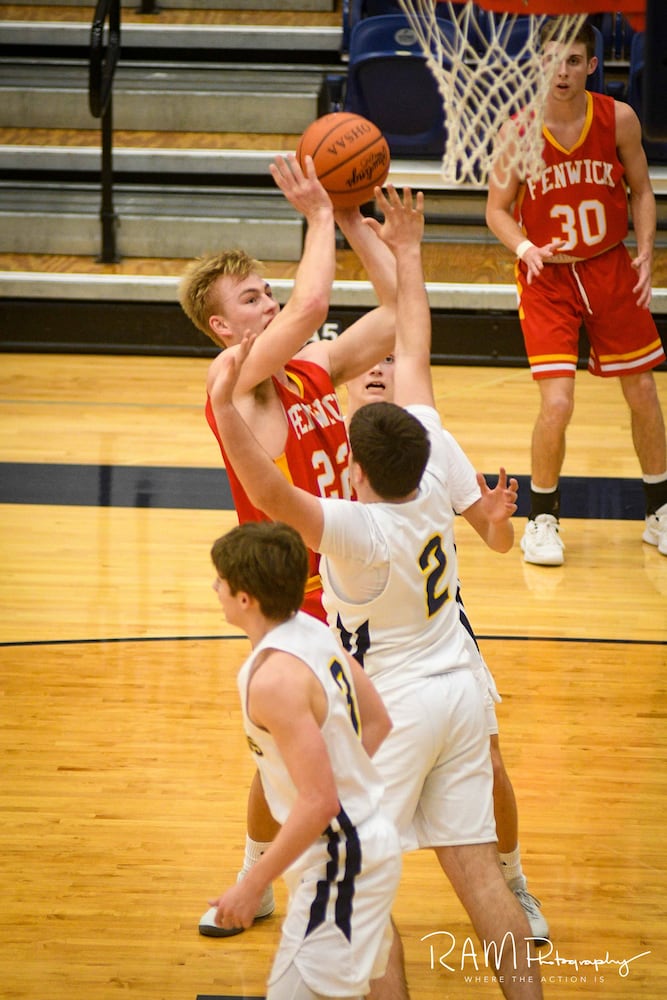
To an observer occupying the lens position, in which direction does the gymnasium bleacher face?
facing the viewer

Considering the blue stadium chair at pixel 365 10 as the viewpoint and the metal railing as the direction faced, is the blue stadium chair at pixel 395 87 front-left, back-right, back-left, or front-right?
front-left
